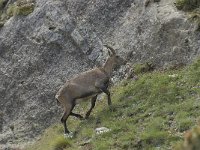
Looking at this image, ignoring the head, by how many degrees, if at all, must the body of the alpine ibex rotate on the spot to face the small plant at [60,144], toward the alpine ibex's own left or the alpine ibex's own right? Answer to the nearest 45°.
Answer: approximately 135° to the alpine ibex's own right

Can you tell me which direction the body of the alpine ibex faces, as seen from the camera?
to the viewer's right
